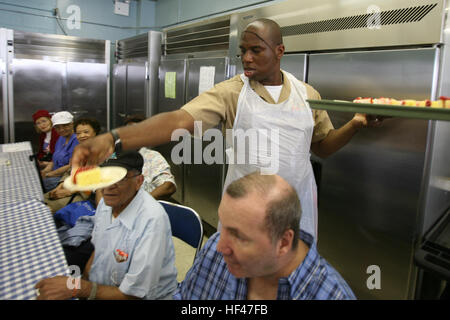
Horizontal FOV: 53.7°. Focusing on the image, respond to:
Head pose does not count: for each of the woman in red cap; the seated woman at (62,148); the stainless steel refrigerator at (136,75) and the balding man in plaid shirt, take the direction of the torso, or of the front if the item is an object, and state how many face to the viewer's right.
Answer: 0

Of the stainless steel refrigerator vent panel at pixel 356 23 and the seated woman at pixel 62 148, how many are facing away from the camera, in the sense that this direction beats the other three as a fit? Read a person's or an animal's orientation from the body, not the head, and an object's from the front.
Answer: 0

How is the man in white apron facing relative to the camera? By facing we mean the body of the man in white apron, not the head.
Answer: toward the camera

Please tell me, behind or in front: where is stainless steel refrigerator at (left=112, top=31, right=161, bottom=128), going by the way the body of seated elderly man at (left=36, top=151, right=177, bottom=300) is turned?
behind

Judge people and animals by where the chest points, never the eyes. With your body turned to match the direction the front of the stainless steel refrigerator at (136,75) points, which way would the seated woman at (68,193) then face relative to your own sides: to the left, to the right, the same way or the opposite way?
the same way

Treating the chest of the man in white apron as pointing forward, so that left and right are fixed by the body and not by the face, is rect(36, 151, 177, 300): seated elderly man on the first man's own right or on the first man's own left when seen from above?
on the first man's own right

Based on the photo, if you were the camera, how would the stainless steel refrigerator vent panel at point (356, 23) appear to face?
facing the viewer and to the left of the viewer

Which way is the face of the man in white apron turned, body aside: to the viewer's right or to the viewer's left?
to the viewer's left

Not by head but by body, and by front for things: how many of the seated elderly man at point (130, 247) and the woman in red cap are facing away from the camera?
0

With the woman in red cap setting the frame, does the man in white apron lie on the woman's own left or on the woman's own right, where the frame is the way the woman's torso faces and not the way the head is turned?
on the woman's own left

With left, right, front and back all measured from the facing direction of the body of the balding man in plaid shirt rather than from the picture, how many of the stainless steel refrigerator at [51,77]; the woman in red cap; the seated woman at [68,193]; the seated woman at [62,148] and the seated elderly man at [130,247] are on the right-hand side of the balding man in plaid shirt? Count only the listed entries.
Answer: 5

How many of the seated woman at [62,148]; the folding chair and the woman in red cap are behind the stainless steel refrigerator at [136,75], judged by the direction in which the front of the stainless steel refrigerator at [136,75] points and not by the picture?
0

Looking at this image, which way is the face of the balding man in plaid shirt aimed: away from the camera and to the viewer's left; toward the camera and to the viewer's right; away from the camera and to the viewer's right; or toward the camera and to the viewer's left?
toward the camera and to the viewer's left

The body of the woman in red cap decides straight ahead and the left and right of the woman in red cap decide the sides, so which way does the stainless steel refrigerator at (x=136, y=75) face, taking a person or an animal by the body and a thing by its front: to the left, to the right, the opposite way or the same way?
the same way

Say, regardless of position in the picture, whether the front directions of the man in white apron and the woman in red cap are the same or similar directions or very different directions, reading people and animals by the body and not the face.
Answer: same or similar directions
